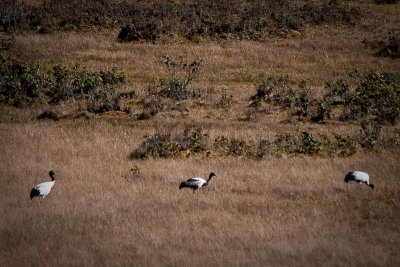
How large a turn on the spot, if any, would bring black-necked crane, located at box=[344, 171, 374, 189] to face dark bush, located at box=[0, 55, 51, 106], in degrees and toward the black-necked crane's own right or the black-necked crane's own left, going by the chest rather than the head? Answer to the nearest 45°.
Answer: approximately 180°

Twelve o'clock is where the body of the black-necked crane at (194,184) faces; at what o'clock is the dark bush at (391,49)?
The dark bush is roughly at 10 o'clock from the black-necked crane.

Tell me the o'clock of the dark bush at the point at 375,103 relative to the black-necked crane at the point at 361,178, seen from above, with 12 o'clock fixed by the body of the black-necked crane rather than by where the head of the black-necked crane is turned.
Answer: The dark bush is roughly at 9 o'clock from the black-necked crane.

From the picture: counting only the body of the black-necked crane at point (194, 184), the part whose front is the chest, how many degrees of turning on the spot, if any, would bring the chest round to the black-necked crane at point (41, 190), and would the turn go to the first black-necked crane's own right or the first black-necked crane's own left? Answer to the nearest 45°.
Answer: approximately 180°

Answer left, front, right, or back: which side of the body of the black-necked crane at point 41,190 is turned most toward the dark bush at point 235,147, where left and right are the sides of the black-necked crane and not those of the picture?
front

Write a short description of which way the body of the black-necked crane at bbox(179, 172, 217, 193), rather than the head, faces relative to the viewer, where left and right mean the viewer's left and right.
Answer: facing to the right of the viewer

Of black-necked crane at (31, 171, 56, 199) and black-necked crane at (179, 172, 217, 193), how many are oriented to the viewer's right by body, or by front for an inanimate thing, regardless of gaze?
2

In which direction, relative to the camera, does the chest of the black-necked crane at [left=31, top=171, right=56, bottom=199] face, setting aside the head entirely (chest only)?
to the viewer's right

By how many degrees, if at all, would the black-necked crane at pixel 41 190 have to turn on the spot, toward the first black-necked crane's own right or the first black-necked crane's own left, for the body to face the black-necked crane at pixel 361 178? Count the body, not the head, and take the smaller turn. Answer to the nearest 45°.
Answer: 0° — it already faces it

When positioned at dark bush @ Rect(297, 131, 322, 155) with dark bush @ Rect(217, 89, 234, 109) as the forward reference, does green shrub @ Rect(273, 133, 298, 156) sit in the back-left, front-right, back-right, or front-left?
front-left

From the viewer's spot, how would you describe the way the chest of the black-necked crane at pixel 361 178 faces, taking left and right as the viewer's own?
facing to the right of the viewer

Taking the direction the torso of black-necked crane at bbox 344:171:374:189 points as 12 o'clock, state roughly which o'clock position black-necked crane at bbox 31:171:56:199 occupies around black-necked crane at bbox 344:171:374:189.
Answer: black-necked crane at bbox 31:171:56:199 is roughly at 5 o'clock from black-necked crane at bbox 344:171:374:189.

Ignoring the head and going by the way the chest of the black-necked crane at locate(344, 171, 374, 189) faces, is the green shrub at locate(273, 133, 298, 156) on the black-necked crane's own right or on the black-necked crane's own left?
on the black-necked crane's own left
